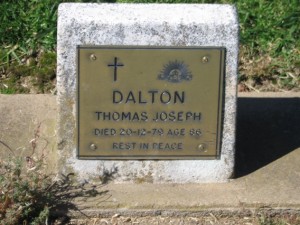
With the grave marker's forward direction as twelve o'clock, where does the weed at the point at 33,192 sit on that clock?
The weed is roughly at 3 o'clock from the grave marker.

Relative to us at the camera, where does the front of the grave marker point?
facing the viewer
